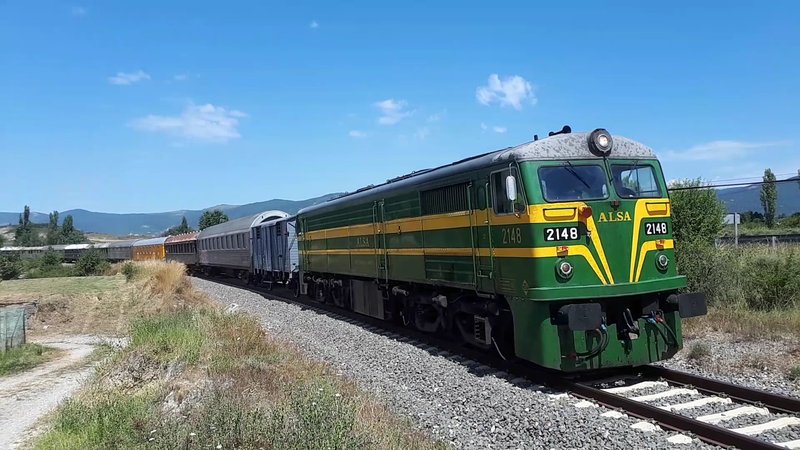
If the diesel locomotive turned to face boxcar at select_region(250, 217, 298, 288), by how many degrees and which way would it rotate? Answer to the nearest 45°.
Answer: approximately 180°

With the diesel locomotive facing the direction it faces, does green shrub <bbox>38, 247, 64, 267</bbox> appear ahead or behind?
behind

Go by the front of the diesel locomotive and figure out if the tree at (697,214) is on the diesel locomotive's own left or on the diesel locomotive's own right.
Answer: on the diesel locomotive's own left

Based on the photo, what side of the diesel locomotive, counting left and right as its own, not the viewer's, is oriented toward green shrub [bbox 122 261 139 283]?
back

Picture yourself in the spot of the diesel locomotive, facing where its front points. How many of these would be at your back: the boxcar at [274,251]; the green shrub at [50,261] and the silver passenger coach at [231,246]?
3

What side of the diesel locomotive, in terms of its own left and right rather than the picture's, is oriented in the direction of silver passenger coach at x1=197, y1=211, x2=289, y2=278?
back

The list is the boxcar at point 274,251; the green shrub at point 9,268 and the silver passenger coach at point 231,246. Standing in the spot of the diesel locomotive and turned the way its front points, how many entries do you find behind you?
3

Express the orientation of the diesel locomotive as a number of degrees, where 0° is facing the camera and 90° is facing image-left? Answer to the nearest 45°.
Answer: approximately 315°

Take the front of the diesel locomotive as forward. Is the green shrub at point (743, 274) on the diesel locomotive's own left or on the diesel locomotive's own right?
on the diesel locomotive's own left

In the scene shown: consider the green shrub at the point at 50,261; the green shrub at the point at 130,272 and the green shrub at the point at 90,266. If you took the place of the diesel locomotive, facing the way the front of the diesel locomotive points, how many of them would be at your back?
3

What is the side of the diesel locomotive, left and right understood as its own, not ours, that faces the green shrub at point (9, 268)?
back

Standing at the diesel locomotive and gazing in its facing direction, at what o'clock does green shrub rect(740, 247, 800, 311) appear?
The green shrub is roughly at 9 o'clock from the diesel locomotive.

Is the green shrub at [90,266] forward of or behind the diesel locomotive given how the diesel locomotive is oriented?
behind
